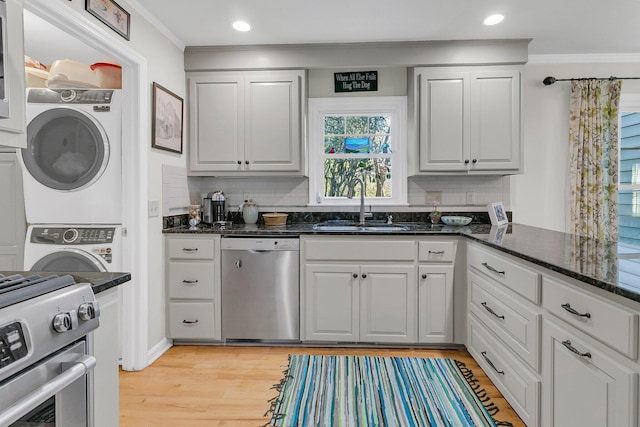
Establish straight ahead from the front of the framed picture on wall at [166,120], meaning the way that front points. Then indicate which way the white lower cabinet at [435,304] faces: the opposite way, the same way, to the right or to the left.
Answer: to the right

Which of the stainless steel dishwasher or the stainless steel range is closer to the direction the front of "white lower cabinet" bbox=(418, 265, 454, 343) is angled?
the stainless steel range

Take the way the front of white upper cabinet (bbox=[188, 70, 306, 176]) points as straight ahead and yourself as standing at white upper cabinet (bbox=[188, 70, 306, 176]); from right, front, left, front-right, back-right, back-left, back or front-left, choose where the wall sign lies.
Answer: left

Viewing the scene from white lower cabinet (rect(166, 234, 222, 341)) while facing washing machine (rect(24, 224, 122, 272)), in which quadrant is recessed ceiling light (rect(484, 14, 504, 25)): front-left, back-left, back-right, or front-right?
back-left

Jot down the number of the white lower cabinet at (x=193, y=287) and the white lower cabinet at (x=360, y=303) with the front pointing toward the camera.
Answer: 2

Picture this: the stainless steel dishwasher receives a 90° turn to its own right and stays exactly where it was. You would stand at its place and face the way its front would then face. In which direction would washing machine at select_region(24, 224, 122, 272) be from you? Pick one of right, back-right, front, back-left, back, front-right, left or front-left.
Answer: front

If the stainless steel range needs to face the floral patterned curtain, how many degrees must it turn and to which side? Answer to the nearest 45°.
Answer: approximately 45° to its left

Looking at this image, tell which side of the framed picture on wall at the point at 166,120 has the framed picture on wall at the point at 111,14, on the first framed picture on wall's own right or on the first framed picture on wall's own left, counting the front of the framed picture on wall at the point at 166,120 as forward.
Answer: on the first framed picture on wall's own right

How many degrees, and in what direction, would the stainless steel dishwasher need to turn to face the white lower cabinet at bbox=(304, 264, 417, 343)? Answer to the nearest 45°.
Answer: approximately 90° to its left

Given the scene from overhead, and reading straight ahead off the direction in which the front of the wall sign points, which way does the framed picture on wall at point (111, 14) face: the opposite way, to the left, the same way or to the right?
to the left
